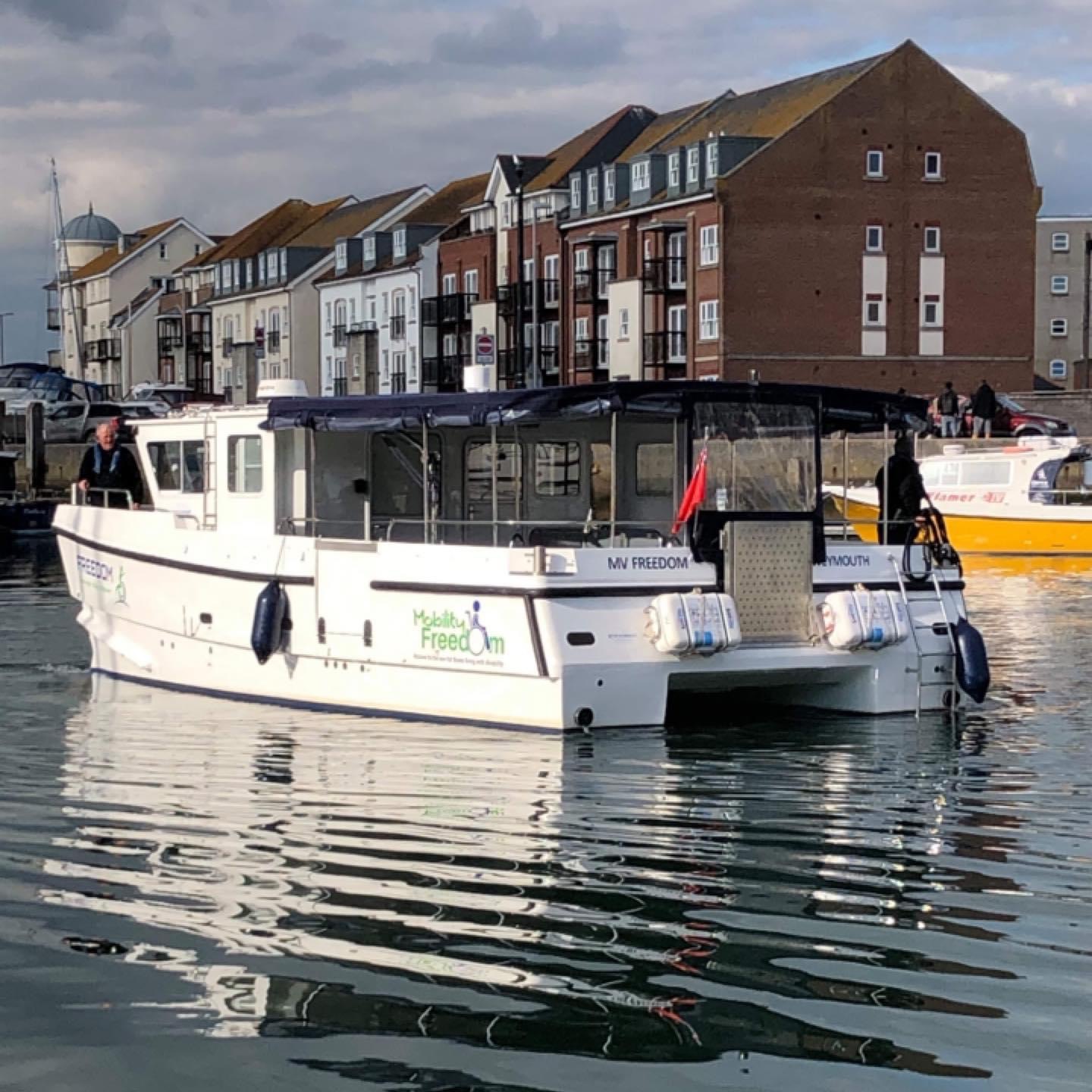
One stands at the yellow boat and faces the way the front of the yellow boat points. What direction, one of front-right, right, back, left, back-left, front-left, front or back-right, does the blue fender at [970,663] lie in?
left

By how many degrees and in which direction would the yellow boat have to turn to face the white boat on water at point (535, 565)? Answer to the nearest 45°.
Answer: approximately 90° to its left

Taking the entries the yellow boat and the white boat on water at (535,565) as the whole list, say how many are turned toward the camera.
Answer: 0

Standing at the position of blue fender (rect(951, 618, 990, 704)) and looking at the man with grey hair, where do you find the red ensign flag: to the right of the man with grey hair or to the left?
left

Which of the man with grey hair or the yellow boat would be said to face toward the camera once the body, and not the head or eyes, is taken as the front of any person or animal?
the man with grey hair

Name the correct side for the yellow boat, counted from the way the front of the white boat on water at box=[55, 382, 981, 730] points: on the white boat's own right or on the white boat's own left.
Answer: on the white boat's own right

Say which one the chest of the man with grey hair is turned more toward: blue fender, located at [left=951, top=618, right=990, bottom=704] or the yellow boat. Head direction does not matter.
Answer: the blue fender

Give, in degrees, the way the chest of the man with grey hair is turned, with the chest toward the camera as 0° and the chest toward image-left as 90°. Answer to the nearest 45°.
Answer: approximately 0°

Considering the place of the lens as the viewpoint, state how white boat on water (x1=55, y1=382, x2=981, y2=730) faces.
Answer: facing away from the viewer and to the left of the viewer

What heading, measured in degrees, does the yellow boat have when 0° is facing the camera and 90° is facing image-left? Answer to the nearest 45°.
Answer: approximately 90°

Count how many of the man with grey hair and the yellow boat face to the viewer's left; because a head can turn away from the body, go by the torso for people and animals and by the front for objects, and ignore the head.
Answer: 1
